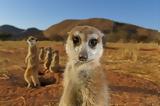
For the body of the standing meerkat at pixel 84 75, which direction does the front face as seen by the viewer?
toward the camera

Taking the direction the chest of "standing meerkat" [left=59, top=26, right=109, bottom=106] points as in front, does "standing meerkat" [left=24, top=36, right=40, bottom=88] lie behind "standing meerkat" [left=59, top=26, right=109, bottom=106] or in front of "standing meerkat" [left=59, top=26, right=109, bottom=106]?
behind

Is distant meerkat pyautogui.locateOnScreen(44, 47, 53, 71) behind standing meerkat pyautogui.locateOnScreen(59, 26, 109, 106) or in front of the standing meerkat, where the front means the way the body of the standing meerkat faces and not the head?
behind
